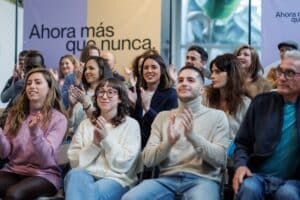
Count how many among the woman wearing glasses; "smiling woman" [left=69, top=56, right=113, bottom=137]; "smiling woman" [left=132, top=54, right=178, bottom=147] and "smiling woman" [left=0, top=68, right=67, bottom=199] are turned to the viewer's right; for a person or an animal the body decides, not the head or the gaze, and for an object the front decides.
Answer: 0

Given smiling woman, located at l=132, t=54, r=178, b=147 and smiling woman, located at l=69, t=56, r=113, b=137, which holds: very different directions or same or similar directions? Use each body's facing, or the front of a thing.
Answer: same or similar directions

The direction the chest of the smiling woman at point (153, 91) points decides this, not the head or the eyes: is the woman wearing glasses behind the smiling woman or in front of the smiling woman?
in front

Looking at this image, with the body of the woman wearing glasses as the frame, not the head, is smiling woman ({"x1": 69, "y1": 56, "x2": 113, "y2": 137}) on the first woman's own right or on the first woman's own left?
on the first woman's own right

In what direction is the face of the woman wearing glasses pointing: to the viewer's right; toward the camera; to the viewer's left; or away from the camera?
toward the camera

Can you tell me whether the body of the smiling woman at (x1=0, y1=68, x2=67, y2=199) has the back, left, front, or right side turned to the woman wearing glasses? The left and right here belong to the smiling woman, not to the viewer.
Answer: left

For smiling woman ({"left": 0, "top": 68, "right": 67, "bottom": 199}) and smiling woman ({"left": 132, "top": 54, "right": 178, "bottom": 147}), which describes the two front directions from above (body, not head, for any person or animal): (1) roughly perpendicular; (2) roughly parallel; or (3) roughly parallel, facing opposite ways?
roughly parallel

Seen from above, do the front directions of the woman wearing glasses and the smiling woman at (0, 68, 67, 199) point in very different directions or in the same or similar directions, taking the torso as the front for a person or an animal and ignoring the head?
same or similar directions

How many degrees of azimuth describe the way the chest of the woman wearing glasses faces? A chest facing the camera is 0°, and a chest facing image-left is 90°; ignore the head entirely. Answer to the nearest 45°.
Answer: approximately 45°

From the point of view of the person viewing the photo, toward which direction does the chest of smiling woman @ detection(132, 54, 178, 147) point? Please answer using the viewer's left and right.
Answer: facing the viewer and to the left of the viewer

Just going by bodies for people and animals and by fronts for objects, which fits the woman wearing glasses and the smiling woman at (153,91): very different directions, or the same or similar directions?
same or similar directions

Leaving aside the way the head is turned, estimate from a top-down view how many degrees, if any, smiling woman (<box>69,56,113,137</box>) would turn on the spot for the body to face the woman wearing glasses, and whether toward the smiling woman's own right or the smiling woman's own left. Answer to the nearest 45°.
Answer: approximately 45° to the smiling woman's own left

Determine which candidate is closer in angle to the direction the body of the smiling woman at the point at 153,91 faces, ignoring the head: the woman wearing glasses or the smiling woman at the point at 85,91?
the woman wearing glasses

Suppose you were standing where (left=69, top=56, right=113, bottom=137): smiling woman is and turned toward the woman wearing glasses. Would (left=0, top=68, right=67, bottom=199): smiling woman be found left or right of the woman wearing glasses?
right

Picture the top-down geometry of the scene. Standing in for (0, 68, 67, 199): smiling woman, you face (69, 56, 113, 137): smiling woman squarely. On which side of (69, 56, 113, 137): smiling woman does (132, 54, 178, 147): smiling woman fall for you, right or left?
right
